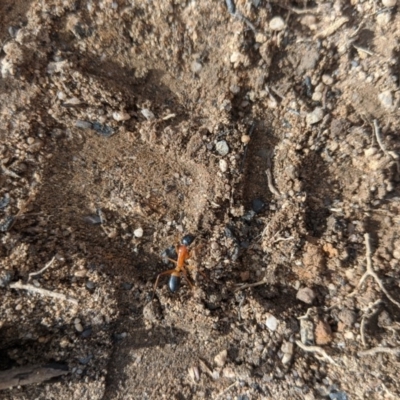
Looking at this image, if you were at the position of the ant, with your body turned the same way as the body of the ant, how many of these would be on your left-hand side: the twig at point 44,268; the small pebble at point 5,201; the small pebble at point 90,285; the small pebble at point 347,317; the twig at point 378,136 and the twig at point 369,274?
3

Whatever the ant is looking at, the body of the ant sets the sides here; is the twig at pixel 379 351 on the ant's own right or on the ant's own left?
on the ant's own right

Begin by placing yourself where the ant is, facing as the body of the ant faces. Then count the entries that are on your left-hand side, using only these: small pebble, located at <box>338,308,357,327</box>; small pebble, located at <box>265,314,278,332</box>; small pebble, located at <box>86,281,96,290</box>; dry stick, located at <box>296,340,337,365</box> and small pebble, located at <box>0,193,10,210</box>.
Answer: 2

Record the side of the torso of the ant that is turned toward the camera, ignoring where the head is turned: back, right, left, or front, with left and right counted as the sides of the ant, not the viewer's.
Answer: back

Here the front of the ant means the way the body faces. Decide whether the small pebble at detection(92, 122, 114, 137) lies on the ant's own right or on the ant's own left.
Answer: on the ant's own left

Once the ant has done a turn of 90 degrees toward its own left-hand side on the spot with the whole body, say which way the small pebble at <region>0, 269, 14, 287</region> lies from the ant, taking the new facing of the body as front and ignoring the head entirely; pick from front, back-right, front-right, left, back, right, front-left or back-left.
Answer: front

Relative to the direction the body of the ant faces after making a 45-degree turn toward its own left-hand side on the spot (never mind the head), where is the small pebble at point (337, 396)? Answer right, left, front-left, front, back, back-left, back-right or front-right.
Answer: back-right

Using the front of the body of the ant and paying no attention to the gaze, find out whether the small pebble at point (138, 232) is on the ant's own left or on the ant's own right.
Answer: on the ant's own left

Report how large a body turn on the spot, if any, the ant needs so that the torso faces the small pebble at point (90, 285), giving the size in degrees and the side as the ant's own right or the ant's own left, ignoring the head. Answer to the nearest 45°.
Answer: approximately 90° to the ant's own left

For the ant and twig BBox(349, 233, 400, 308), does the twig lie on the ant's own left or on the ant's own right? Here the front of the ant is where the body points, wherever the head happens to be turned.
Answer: on the ant's own right
